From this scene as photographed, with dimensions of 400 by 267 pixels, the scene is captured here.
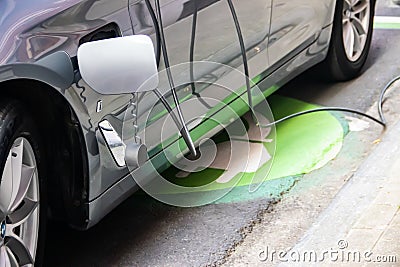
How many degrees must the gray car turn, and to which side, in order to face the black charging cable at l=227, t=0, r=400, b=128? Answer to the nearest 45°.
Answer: approximately 180°

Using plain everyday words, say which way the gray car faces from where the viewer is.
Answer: facing the viewer and to the left of the viewer
